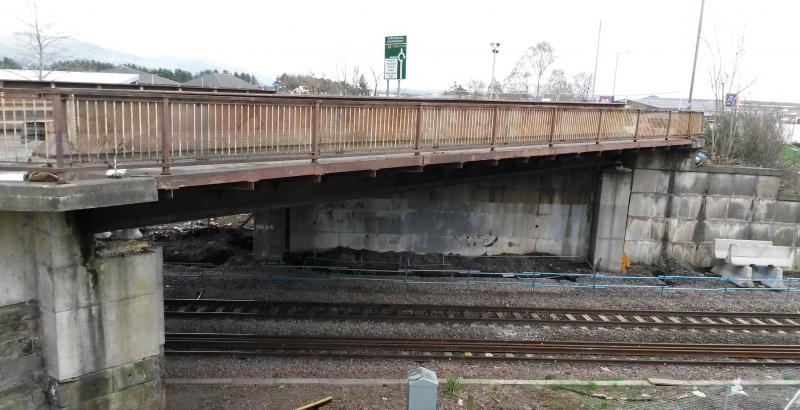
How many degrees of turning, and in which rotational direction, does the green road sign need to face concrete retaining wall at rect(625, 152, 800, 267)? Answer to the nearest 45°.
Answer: approximately 90° to its left

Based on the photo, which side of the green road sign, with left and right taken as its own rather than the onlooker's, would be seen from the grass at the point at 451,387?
front

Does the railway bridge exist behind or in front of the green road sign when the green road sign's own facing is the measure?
in front

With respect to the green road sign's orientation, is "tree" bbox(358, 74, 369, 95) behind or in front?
behind

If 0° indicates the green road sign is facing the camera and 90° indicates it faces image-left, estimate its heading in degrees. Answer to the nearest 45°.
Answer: approximately 0°
